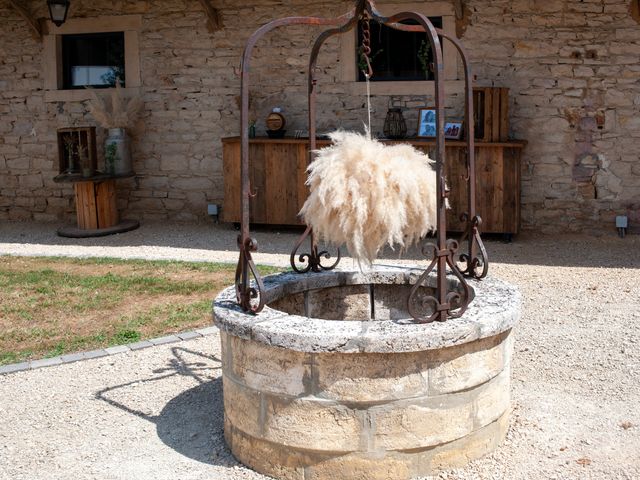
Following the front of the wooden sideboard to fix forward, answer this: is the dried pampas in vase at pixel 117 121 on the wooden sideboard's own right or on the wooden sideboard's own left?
on the wooden sideboard's own right

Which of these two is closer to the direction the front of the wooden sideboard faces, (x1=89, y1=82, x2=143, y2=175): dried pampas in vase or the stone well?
the stone well

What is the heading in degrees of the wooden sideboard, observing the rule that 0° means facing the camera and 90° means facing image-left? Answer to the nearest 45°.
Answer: approximately 0°

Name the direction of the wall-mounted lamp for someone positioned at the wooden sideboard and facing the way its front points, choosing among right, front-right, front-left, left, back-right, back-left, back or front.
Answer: right

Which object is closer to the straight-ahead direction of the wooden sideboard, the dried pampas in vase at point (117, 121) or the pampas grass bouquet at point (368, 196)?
the pampas grass bouquet

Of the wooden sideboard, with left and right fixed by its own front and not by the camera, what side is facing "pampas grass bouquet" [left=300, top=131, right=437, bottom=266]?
front
